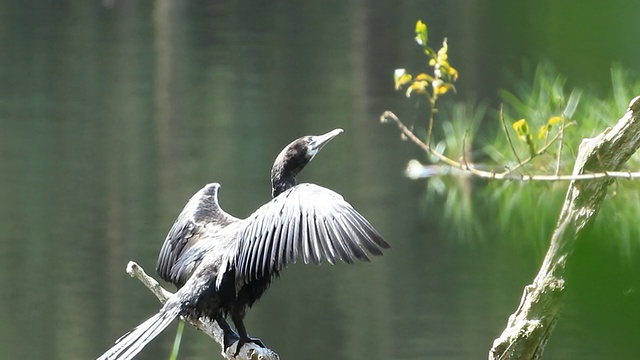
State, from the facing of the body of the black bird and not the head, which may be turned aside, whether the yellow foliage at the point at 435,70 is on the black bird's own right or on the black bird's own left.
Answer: on the black bird's own right

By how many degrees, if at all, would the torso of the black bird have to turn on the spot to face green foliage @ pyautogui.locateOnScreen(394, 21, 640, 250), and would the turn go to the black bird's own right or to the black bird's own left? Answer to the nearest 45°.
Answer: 0° — it already faces it

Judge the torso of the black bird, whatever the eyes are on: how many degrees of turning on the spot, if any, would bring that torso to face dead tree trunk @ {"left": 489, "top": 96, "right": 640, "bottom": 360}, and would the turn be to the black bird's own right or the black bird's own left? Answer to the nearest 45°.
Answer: approximately 90° to the black bird's own right

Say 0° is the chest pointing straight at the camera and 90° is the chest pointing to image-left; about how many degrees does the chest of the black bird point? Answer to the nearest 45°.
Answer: approximately 225°
